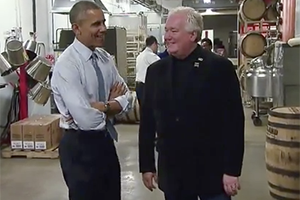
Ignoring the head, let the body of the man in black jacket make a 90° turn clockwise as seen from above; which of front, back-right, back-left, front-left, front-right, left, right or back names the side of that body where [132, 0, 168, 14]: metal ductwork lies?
front-right

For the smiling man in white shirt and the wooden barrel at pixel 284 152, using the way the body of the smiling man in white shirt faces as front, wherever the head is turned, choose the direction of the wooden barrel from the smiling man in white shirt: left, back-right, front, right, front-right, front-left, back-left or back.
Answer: left

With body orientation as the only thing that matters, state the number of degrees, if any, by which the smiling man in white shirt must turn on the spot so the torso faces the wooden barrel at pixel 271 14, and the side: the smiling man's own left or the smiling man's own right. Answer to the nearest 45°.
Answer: approximately 90° to the smiling man's own left

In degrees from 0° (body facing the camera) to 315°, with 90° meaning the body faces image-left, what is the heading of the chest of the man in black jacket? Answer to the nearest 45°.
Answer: approximately 45°

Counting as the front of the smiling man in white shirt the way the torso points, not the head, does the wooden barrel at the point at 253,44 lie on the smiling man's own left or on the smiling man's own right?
on the smiling man's own left

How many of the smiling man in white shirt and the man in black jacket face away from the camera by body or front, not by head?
0

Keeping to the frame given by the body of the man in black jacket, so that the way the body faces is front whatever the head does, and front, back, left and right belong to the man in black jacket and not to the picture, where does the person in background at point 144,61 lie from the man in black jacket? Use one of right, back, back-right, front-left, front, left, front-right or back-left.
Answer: back-right

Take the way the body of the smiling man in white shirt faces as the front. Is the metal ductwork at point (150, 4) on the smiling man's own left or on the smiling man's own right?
on the smiling man's own left

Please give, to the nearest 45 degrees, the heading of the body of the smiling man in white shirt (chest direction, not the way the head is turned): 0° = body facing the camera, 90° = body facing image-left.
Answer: approximately 315°
